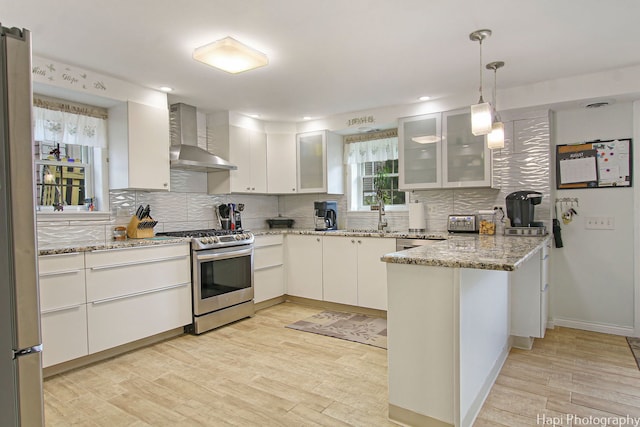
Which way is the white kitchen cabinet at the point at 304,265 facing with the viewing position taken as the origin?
facing the viewer and to the left of the viewer

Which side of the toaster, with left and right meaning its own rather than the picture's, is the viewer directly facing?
front

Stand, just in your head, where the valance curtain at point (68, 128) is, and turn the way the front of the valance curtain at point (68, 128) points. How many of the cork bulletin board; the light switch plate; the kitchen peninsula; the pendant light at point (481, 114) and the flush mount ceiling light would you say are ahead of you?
5

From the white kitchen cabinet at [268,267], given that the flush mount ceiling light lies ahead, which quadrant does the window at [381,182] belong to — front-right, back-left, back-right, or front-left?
back-left

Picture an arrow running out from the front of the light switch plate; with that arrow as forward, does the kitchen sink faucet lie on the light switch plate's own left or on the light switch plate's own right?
on the light switch plate's own right

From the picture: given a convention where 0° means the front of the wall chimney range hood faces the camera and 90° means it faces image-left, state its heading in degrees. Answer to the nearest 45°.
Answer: approximately 315°

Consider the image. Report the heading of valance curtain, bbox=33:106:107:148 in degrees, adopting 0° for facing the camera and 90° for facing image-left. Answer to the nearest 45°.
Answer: approximately 315°

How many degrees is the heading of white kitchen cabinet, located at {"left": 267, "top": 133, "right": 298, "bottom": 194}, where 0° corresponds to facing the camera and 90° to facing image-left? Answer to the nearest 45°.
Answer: approximately 0°

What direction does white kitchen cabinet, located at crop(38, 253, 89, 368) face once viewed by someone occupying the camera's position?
facing the viewer and to the right of the viewer

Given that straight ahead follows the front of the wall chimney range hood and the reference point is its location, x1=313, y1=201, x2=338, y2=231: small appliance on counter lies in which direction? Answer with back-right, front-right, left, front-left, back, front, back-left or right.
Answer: front-left

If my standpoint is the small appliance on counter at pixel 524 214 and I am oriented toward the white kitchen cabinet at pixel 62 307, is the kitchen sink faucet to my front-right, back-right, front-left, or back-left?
front-right
